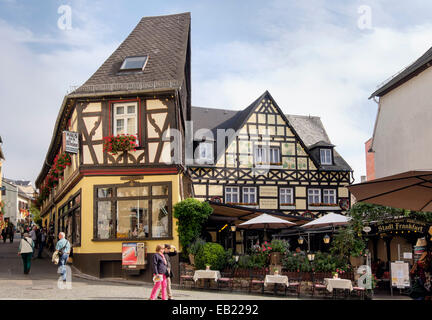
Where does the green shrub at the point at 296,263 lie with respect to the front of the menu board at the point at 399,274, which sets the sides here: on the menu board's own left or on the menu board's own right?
on the menu board's own right

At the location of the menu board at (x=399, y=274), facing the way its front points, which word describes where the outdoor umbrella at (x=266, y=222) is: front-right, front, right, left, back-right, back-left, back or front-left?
back-right

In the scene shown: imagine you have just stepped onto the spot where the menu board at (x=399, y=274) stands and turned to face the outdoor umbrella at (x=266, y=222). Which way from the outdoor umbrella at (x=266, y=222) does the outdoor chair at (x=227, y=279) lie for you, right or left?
left

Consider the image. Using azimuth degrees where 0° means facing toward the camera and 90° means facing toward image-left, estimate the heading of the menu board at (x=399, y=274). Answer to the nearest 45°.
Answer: approximately 0°

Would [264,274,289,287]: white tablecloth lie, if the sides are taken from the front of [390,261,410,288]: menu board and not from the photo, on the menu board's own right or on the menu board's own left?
on the menu board's own right

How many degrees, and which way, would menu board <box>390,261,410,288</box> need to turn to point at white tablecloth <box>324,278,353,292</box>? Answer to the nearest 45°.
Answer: approximately 45° to its right

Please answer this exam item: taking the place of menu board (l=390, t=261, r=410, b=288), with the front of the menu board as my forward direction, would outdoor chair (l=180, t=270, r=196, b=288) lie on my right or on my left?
on my right

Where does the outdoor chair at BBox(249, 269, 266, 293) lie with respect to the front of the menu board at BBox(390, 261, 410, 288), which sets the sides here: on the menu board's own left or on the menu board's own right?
on the menu board's own right

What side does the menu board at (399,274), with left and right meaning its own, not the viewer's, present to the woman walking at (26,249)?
right
